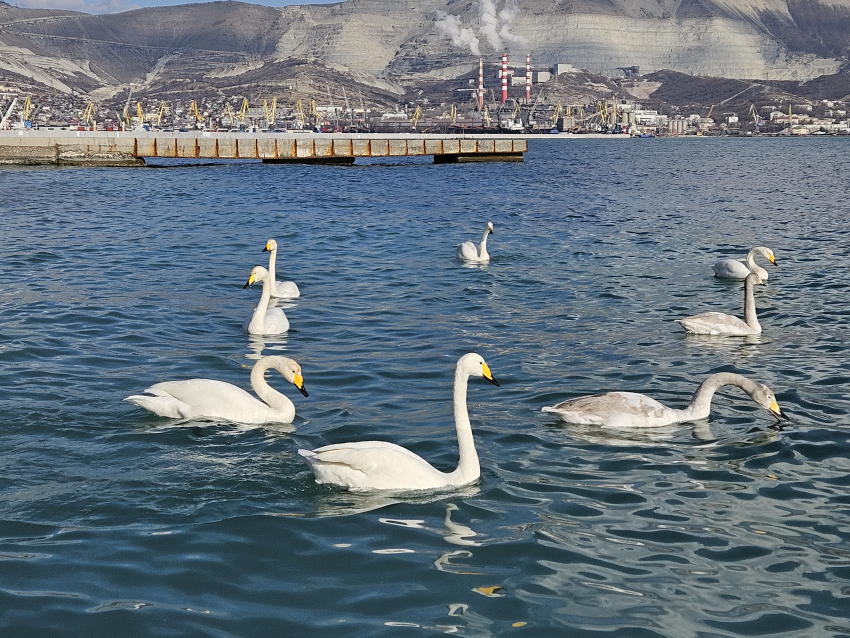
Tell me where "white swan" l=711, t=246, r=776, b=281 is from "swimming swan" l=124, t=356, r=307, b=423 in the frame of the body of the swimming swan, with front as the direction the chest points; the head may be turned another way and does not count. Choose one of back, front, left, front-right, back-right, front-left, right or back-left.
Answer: front-left

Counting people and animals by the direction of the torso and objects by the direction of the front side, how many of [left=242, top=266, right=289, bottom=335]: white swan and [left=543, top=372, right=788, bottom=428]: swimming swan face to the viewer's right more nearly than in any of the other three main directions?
1

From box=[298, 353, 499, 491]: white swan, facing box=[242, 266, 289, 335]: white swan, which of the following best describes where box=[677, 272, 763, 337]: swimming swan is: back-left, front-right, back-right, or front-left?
front-right

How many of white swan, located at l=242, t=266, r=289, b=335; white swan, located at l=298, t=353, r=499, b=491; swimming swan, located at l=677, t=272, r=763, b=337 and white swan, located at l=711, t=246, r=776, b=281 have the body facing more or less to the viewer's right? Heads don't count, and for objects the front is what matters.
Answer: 3

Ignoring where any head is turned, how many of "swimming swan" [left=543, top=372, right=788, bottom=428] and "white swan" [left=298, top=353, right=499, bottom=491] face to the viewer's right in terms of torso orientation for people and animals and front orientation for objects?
2

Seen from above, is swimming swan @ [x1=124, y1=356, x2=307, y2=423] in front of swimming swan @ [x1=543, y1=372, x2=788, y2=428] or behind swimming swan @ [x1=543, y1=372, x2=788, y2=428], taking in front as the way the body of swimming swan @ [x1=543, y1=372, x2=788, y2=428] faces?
behind

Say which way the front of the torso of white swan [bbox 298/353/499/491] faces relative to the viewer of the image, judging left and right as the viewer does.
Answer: facing to the right of the viewer

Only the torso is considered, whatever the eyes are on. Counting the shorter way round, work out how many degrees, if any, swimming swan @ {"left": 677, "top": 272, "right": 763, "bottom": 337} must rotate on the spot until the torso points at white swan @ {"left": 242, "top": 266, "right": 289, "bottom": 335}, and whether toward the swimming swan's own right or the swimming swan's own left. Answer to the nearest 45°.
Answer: approximately 180°

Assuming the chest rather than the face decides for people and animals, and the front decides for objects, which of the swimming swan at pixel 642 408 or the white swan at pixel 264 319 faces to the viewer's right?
the swimming swan

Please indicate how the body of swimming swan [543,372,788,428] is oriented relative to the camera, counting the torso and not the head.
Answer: to the viewer's right

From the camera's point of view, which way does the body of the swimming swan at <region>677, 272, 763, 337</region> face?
to the viewer's right

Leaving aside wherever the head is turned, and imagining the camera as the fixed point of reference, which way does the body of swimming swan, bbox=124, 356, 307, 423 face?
to the viewer's right

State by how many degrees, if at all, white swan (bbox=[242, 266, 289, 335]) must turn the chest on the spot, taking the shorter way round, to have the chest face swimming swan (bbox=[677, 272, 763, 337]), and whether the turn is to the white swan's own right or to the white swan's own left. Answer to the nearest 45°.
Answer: approximately 135° to the white swan's own left

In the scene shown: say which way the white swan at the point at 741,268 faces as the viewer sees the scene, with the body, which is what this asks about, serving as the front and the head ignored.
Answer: to the viewer's right
